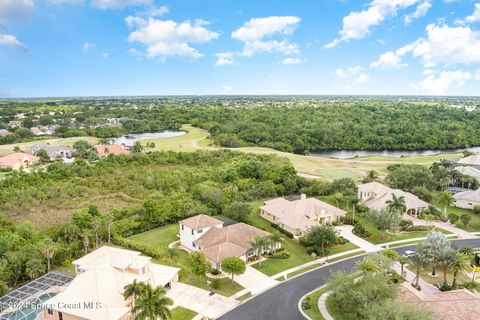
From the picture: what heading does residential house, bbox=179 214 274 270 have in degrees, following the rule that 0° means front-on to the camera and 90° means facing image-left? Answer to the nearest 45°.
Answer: approximately 315°

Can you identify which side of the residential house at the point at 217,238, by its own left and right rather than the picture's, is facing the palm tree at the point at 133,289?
right

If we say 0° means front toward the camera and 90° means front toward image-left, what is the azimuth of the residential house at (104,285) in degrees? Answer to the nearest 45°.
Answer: approximately 315°

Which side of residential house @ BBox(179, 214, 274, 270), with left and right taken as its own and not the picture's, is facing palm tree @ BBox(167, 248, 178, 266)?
right

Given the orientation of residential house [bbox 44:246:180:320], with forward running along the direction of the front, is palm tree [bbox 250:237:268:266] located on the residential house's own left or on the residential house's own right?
on the residential house's own left

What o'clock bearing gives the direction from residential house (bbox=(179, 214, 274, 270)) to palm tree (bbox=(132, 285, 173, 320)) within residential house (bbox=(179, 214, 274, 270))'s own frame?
The palm tree is roughly at 2 o'clock from the residential house.
